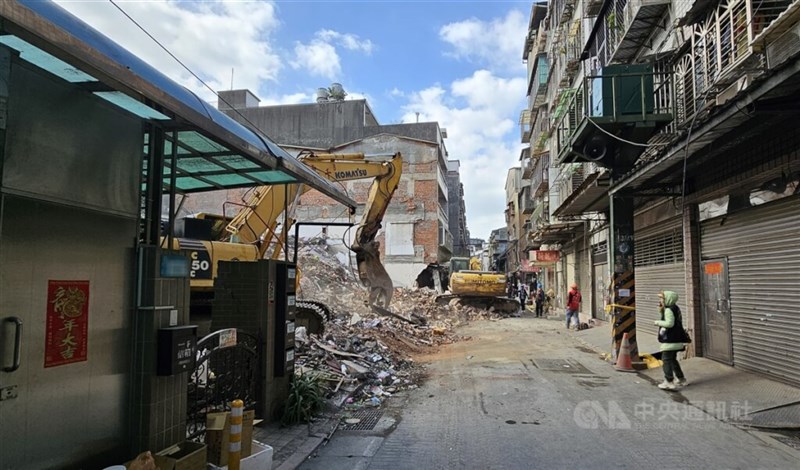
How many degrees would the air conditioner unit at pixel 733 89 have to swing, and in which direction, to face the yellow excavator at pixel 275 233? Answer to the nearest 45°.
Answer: approximately 45° to its right

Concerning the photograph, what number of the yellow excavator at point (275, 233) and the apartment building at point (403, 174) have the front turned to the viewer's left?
0

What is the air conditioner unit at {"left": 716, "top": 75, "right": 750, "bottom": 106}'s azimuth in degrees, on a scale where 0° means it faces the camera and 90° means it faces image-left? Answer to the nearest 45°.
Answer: approximately 45°

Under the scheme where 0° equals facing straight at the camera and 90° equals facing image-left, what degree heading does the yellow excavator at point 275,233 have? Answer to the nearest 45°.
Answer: approximately 270°

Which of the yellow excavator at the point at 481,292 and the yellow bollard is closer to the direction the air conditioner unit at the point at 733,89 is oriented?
the yellow bollard

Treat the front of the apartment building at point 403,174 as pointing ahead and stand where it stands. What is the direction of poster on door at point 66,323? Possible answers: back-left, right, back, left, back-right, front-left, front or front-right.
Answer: right

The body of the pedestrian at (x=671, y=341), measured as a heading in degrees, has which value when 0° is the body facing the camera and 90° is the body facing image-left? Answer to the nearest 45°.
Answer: approximately 90°

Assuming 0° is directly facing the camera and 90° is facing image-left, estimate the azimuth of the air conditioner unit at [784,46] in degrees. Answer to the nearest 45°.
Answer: approximately 45°

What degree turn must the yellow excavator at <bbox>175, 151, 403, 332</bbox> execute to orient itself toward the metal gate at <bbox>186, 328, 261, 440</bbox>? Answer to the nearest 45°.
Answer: approximately 90° to its right

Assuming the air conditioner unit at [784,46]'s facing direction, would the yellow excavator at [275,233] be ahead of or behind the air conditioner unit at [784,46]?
ahead

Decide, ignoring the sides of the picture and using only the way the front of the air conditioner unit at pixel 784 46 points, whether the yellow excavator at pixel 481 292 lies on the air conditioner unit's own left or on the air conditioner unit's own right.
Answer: on the air conditioner unit's own right

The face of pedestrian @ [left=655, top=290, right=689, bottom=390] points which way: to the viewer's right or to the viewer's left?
to the viewer's left
